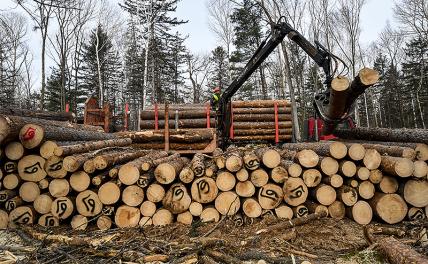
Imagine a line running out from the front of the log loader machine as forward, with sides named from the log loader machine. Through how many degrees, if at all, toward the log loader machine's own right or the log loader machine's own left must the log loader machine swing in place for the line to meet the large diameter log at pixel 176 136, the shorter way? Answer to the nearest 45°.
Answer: approximately 180°

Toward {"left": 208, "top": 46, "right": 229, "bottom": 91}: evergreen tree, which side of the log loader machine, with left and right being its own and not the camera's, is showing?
left

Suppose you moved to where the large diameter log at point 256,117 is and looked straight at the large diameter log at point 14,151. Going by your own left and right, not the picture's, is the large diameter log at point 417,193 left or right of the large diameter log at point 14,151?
left

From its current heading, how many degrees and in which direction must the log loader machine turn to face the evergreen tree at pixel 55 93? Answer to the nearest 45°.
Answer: approximately 135° to its left

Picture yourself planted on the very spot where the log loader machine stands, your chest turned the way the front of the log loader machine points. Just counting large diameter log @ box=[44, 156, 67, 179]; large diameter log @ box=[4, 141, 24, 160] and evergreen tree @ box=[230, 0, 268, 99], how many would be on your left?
1

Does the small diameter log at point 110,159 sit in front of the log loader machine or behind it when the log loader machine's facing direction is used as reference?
behind

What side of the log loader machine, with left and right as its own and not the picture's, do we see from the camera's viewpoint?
right

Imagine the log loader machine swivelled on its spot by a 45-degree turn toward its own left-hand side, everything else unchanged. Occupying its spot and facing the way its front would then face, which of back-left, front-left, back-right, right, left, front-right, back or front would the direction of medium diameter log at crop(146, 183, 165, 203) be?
back

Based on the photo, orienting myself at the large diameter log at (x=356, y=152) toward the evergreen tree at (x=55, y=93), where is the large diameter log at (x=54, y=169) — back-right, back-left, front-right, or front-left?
front-left
